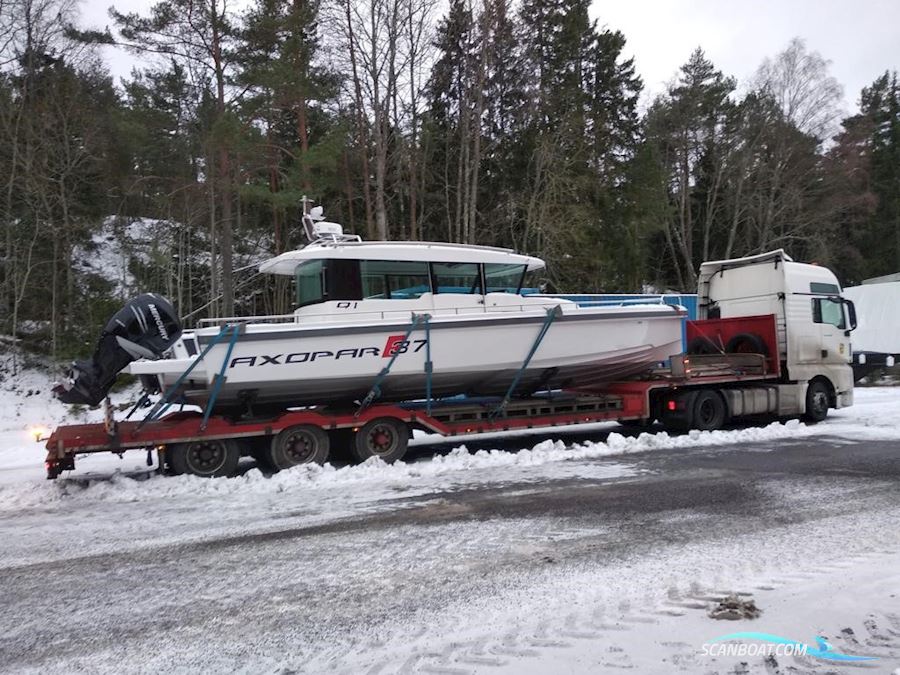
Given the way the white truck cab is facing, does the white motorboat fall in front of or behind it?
behind

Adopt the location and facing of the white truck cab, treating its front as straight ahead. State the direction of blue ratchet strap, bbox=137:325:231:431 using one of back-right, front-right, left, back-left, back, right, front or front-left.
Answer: back

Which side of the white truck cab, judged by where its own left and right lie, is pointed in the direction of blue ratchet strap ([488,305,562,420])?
back

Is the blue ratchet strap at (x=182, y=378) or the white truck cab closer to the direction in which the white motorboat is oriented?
the white truck cab

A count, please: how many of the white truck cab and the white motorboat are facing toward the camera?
0

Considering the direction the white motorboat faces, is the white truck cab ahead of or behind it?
ahead

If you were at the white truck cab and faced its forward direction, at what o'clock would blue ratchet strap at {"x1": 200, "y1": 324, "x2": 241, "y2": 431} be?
The blue ratchet strap is roughly at 6 o'clock from the white truck cab.

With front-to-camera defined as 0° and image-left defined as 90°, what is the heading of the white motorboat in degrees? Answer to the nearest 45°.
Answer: approximately 270°

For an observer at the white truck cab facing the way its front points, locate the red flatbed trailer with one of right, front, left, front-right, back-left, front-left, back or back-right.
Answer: back

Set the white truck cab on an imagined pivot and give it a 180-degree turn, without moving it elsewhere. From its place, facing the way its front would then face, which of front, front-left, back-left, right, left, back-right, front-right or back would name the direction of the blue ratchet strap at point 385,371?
front

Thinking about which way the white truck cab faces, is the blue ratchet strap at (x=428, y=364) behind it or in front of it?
behind

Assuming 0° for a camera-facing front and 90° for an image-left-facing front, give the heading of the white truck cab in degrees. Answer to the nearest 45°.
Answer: approximately 225°
